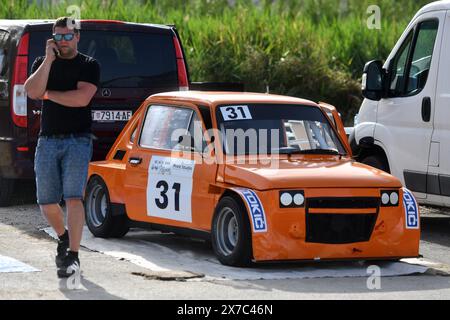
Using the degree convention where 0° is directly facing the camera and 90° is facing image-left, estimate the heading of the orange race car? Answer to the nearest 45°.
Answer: approximately 315°

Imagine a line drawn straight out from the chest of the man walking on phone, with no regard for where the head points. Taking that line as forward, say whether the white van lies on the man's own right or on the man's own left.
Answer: on the man's own left

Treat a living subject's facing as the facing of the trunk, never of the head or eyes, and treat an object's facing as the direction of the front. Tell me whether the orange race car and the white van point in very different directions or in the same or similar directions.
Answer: very different directions

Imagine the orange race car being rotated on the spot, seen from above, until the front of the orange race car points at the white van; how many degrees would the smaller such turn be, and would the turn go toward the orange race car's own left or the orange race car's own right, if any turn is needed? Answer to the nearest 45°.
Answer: approximately 90° to the orange race car's own left

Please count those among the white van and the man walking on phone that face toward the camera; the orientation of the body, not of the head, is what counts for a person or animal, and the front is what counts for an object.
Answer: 1
